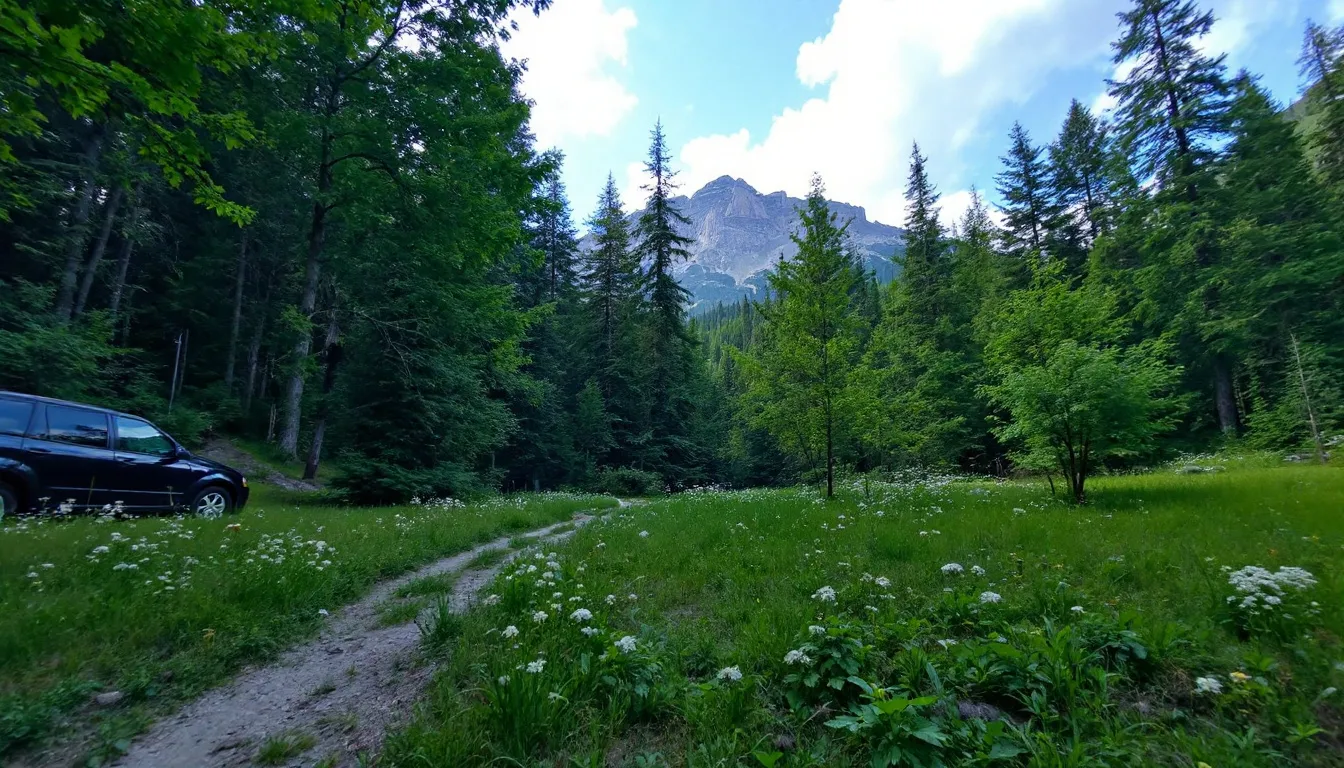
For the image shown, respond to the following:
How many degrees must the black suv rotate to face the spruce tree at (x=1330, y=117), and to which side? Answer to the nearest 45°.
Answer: approximately 45° to its right

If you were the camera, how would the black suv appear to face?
facing to the right of the viewer

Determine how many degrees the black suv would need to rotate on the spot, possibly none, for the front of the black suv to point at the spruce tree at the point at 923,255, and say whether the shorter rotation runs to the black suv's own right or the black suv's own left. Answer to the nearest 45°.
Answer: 0° — it already faces it

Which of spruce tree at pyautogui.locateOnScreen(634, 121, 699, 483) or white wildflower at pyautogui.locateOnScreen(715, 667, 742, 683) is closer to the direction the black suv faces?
the spruce tree
